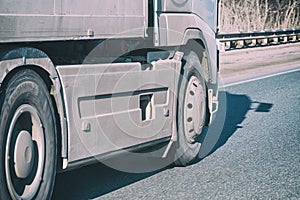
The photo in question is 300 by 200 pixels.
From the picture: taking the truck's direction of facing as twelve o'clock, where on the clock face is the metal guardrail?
The metal guardrail is roughly at 11 o'clock from the truck.

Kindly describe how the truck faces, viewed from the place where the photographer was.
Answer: facing away from the viewer and to the right of the viewer
